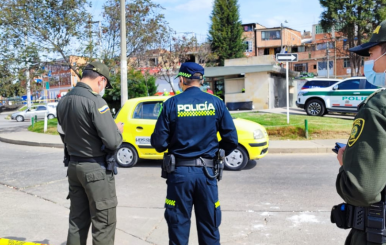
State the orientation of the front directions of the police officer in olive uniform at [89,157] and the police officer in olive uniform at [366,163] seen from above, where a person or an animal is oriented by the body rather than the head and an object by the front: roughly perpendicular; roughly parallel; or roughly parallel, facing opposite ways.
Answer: roughly perpendicular

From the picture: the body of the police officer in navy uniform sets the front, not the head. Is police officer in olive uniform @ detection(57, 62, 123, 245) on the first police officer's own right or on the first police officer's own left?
on the first police officer's own left

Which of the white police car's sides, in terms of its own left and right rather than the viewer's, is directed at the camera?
left

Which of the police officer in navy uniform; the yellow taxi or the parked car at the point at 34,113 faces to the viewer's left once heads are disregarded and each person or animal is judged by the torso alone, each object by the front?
the parked car

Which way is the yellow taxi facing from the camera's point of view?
to the viewer's right

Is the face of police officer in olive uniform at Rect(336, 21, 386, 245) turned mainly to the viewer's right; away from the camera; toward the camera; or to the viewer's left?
to the viewer's left

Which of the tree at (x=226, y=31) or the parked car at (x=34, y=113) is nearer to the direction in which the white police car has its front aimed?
the parked car

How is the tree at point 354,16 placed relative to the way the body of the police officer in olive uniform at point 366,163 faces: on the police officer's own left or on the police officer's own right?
on the police officer's own right

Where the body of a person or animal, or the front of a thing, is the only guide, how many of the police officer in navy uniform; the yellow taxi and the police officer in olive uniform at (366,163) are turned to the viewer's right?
1

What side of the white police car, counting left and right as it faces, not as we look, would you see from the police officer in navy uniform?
left

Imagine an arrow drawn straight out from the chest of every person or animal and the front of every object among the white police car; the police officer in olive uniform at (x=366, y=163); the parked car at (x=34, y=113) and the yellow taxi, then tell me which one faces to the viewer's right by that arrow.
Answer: the yellow taxi

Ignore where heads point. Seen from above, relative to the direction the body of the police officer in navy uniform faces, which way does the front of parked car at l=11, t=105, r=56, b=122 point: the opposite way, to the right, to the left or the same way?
to the left

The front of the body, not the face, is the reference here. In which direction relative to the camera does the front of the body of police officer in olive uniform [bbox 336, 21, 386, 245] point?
to the viewer's left

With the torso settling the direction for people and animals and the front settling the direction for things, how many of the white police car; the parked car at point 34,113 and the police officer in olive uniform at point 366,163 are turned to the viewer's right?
0

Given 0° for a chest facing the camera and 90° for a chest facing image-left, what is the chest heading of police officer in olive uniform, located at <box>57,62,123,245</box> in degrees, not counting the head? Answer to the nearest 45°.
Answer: approximately 225°

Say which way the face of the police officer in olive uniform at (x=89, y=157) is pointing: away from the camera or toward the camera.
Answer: away from the camera
